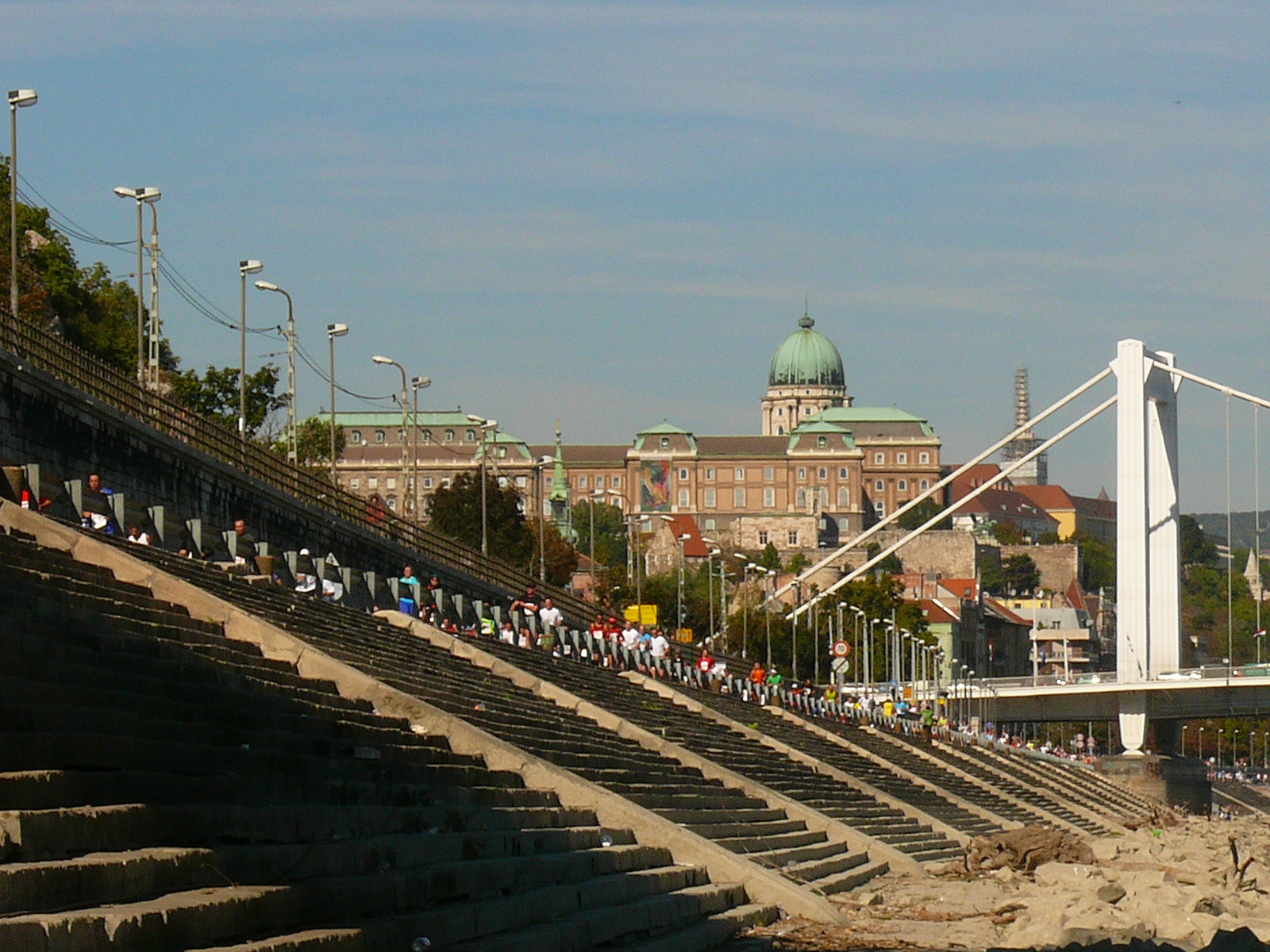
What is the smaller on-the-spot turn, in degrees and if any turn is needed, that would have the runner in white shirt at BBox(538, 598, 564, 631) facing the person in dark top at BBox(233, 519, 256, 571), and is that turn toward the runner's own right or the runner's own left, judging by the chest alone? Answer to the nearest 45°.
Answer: approximately 45° to the runner's own right

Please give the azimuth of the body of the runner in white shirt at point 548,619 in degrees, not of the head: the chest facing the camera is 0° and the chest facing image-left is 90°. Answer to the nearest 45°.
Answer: approximately 0°
